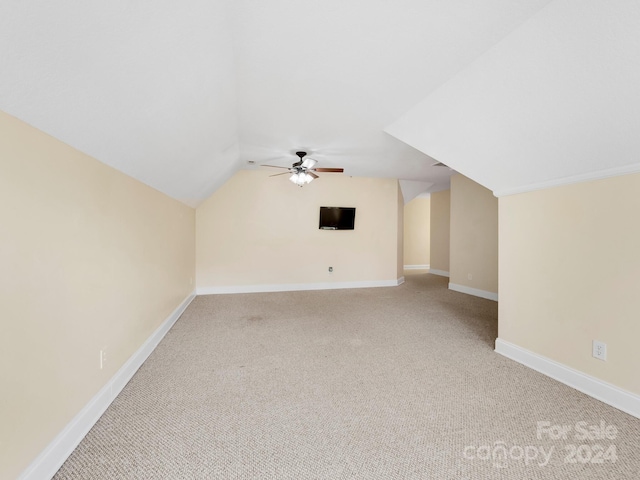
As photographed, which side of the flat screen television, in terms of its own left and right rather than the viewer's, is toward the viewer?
front
